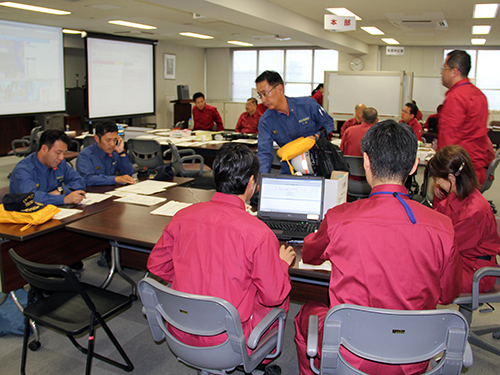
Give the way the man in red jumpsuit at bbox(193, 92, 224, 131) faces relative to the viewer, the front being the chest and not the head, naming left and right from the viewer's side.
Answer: facing the viewer

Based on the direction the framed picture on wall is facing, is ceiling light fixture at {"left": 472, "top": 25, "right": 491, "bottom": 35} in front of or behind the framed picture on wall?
in front

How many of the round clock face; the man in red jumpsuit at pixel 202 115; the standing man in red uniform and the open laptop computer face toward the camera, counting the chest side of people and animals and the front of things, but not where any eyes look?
3

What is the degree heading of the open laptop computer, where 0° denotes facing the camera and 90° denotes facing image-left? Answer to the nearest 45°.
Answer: approximately 0°

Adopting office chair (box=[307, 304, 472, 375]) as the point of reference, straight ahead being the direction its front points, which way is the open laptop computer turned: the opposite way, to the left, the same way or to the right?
the opposite way

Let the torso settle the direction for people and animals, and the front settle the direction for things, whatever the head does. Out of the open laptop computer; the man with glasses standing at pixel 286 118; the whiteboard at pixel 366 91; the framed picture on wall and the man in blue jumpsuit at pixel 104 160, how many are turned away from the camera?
0

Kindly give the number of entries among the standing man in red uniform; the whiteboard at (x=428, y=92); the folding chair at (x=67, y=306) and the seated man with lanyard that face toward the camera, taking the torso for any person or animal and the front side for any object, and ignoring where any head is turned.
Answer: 1

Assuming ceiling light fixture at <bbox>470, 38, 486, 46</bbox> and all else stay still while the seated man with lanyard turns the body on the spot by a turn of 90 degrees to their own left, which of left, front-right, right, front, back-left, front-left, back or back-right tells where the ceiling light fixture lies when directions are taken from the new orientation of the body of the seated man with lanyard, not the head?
right

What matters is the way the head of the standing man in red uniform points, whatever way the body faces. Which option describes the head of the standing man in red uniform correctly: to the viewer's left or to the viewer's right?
to the viewer's left

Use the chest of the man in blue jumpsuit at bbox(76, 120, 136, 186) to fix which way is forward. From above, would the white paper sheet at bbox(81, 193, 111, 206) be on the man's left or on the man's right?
on the man's right

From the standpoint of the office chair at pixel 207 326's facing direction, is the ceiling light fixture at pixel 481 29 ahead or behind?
ahead

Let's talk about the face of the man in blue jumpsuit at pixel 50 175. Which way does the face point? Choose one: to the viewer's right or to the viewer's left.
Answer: to the viewer's right

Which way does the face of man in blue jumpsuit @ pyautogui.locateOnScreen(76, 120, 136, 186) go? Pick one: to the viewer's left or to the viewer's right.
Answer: to the viewer's right
